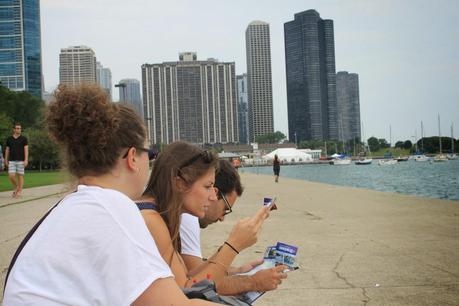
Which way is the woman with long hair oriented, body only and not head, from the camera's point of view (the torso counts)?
to the viewer's right

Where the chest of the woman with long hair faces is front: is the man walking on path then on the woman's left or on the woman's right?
on the woman's left

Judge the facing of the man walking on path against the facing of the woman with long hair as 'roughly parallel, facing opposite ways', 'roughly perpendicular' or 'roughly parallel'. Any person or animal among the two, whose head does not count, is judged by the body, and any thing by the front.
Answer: roughly perpendicular

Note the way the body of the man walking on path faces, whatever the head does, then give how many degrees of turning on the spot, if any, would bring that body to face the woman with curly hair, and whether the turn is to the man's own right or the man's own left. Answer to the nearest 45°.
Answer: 0° — they already face them

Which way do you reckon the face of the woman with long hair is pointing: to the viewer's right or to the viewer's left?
to the viewer's right

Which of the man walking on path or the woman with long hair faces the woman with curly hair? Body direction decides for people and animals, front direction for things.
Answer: the man walking on path

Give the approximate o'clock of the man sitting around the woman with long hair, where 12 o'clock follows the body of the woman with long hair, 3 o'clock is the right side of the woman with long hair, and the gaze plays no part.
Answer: The man sitting is roughly at 10 o'clock from the woman with long hair.

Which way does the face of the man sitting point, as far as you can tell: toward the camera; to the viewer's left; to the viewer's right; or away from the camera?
to the viewer's right

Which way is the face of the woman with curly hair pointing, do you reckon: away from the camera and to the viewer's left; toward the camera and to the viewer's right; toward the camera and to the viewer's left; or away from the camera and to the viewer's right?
away from the camera and to the viewer's right

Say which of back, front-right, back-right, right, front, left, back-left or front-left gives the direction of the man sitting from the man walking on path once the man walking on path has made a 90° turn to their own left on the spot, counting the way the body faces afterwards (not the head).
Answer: right

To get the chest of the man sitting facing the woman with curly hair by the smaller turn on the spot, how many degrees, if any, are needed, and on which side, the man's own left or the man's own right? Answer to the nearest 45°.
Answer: approximately 90° to the man's own right

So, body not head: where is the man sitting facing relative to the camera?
to the viewer's right

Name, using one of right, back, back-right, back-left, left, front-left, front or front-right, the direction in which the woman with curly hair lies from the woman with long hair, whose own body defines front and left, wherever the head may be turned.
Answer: right

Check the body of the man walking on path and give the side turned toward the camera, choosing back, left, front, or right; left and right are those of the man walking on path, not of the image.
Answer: front

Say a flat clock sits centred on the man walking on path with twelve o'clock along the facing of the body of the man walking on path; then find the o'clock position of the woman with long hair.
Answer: The woman with long hair is roughly at 12 o'clock from the man walking on path.

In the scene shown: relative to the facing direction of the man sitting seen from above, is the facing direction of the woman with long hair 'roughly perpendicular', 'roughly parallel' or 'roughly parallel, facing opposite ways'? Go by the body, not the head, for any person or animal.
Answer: roughly parallel
